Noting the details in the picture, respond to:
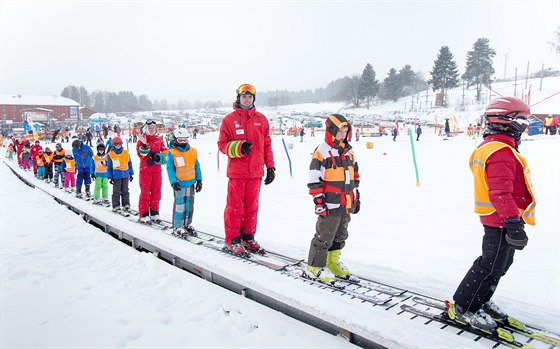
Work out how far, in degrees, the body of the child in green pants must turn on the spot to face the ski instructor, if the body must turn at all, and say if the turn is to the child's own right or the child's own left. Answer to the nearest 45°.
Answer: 0° — they already face them

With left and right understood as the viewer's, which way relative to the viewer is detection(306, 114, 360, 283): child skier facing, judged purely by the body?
facing the viewer and to the right of the viewer

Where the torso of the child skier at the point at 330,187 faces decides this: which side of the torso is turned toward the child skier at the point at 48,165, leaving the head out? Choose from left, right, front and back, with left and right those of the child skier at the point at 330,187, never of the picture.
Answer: back

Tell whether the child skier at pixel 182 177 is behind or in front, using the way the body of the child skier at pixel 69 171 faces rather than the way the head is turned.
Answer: in front

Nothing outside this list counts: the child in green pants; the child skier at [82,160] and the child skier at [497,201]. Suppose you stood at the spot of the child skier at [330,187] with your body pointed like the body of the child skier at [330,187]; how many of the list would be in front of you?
1

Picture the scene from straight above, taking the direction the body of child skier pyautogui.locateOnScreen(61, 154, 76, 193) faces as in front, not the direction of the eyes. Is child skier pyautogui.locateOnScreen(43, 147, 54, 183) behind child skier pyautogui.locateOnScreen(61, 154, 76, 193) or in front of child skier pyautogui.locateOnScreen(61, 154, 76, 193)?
behind

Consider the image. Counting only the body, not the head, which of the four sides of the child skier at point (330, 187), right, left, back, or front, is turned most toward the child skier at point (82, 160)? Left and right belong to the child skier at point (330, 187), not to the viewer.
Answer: back

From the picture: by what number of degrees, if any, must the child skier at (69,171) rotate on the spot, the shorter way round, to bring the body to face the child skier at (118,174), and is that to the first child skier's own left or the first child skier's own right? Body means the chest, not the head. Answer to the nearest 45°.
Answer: approximately 45° to the first child skier's own right

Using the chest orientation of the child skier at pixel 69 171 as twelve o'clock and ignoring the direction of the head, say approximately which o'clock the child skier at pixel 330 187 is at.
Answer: the child skier at pixel 330 187 is roughly at 1 o'clock from the child skier at pixel 69 171.

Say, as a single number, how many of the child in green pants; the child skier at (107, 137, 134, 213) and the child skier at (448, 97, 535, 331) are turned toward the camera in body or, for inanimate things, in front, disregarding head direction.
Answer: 2

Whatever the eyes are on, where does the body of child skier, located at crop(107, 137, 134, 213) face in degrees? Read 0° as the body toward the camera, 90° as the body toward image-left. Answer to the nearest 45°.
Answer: approximately 0°

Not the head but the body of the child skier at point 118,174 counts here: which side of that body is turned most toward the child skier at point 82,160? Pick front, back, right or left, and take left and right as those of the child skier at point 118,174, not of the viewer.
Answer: back
